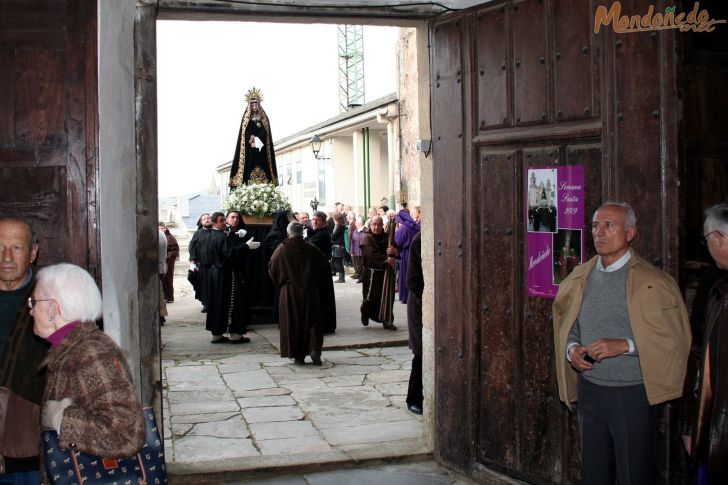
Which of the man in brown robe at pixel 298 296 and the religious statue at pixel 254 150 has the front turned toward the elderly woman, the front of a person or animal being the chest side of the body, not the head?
the religious statue

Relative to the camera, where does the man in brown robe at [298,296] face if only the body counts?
away from the camera

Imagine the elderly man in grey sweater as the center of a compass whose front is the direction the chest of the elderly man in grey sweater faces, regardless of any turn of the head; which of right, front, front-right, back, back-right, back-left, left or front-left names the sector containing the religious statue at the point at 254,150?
right

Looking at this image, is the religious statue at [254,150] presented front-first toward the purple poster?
yes

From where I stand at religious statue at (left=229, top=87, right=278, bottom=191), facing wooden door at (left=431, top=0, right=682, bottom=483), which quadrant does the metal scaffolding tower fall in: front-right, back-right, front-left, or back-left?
back-left

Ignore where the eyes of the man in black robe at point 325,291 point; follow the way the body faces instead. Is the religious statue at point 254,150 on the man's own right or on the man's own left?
on the man's own right

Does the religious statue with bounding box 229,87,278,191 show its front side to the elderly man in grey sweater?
yes

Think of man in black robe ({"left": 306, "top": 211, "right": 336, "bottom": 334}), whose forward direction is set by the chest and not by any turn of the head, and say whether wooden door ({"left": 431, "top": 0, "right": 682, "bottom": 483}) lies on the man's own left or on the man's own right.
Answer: on the man's own left

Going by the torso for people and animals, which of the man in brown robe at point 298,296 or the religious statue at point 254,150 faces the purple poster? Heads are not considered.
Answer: the religious statue

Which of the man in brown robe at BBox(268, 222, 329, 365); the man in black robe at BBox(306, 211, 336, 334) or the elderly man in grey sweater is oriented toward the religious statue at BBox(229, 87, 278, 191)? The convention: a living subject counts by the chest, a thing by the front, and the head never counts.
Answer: the man in brown robe

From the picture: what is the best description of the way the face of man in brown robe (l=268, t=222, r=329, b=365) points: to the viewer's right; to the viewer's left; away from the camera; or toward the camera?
away from the camera

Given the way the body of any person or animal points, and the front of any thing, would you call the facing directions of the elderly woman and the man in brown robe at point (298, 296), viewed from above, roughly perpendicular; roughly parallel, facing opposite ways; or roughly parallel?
roughly perpendicular
